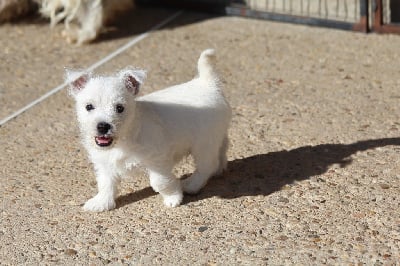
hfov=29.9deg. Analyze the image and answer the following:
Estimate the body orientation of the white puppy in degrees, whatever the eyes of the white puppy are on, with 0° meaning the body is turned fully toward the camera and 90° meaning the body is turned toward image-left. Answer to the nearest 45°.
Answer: approximately 45°

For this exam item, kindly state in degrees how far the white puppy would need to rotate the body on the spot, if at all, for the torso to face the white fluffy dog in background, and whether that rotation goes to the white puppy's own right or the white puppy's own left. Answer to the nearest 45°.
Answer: approximately 135° to the white puppy's own right

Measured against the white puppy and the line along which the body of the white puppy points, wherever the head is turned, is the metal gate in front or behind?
behind
